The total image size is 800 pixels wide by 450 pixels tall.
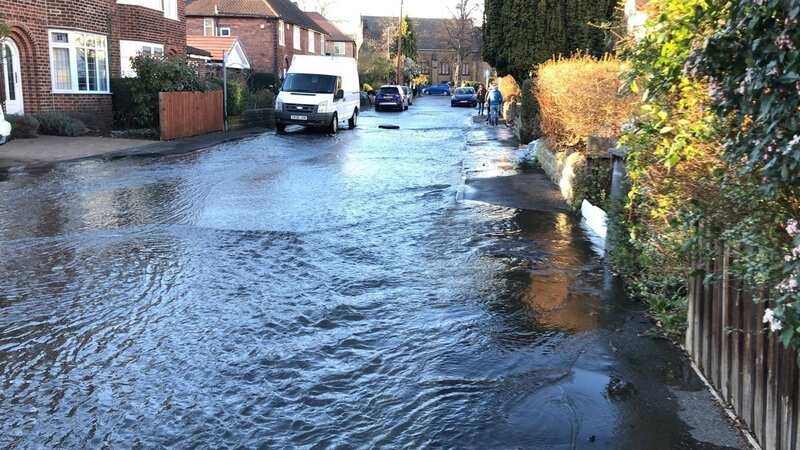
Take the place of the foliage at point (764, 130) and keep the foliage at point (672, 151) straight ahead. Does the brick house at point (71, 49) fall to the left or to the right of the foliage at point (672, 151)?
left

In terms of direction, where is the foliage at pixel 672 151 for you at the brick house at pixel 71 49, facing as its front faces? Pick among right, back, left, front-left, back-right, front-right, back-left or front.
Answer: front-right

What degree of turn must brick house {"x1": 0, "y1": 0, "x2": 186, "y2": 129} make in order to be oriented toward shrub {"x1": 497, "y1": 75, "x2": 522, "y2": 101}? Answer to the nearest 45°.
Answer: approximately 45° to its left

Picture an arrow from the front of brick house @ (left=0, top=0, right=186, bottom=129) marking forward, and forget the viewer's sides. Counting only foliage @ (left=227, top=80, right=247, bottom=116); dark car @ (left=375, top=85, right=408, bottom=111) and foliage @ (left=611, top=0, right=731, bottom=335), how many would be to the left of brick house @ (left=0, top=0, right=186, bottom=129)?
2

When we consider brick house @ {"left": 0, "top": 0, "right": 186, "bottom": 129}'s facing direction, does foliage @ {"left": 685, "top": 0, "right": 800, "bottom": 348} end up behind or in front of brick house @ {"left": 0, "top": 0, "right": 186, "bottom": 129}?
in front

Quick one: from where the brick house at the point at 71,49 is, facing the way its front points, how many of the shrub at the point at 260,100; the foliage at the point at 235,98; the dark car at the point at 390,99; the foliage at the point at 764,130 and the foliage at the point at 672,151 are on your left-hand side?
3

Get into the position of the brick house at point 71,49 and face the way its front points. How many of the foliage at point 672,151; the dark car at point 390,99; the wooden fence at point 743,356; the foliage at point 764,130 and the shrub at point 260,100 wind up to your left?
2

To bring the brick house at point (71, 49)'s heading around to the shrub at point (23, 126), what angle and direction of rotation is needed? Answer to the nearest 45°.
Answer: approximately 90° to its right

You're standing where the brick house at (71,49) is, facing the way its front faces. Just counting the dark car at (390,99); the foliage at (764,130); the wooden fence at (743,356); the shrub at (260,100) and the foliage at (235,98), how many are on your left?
3

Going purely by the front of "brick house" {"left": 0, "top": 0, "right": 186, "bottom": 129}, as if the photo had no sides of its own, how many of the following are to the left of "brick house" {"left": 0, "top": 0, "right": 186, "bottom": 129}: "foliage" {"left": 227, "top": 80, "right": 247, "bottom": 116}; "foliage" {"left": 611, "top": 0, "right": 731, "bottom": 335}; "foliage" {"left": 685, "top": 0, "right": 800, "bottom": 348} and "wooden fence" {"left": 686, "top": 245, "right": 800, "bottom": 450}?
1

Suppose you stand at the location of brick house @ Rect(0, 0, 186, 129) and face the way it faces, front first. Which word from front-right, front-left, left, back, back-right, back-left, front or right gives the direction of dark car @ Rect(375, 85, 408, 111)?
left

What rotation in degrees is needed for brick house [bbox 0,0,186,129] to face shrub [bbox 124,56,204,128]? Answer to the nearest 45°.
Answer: approximately 45° to its left

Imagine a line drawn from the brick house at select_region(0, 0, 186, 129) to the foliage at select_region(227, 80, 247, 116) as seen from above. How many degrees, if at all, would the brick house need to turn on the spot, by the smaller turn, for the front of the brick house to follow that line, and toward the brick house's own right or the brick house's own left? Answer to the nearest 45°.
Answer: approximately 90° to the brick house's own left
